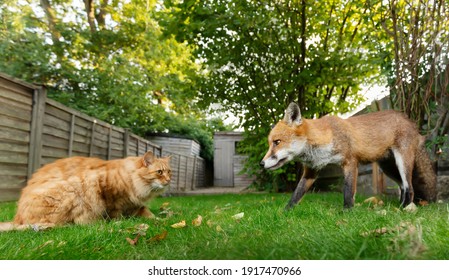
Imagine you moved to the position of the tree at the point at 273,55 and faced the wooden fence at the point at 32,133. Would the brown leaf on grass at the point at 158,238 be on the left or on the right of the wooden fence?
left

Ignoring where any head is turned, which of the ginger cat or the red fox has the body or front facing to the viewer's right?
the ginger cat

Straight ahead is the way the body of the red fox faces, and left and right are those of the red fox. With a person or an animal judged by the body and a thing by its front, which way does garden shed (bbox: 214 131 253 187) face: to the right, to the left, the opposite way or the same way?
to the left

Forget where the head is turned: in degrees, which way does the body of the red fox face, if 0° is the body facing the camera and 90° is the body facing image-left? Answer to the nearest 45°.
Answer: approximately 90°

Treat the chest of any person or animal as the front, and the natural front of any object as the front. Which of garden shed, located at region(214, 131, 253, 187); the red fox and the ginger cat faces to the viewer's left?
the red fox

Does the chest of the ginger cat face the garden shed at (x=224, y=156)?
no

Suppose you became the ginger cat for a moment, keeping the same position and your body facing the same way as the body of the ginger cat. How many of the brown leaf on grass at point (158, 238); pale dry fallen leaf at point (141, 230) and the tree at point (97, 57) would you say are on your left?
1

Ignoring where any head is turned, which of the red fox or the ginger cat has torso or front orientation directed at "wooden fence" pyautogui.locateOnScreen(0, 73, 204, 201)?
the red fox

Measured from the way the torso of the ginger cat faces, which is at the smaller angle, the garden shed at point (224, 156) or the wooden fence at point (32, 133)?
the garden shed

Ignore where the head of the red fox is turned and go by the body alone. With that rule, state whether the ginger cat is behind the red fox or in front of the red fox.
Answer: in front

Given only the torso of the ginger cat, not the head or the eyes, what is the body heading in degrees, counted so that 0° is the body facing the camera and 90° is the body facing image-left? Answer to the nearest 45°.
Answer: approximately 270°

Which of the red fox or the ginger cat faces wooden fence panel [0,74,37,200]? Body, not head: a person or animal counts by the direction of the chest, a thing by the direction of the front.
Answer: the red fox

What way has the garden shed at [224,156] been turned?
toward the camera

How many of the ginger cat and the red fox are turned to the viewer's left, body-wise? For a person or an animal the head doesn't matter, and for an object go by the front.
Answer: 1
